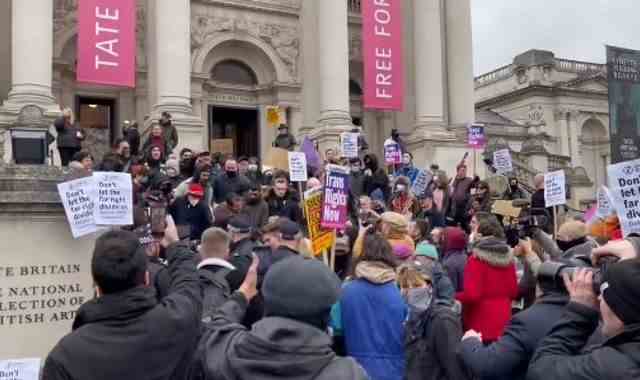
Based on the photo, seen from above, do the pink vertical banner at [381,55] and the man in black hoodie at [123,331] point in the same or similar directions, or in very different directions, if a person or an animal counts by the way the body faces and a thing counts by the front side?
very different directions

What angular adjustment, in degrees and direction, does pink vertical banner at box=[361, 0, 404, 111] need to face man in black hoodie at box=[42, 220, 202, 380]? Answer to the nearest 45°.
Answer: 0° — it already faces them

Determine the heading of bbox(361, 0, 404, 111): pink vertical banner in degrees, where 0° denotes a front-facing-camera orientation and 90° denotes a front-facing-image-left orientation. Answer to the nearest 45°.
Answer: approximately 0°

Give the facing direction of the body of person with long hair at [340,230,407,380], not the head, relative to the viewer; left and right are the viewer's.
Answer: facing away from the viewer

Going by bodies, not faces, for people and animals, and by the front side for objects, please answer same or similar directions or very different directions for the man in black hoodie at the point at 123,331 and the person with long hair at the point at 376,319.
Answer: same or similar directions

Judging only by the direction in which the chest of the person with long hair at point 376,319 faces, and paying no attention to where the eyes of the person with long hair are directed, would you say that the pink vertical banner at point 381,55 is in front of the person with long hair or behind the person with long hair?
in front

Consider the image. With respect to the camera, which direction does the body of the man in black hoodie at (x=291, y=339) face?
away from the camera

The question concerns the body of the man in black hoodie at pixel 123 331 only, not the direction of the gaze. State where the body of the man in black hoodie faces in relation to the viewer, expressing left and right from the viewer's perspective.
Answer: facing away from the viewer

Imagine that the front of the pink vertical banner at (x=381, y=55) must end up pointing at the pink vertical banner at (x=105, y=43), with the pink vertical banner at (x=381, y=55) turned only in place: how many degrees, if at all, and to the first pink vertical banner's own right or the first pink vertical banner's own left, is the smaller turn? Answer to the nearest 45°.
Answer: approximately 45° to the first pink vertical banner's own right

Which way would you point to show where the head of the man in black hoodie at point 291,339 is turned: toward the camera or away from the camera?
away from the camera

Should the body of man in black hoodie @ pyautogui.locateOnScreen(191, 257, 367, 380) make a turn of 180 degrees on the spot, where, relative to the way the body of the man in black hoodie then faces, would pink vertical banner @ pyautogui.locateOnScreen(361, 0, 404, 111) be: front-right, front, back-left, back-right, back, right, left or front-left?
back

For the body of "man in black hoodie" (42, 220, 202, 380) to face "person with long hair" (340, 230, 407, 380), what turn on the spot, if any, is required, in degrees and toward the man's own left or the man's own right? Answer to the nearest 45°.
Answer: approximately 45° to the man's own right

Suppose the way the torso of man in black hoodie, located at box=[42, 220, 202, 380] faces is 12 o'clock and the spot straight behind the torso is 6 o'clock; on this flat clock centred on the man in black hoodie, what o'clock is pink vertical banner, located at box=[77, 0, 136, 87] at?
The pink vertical banner is roughly at 12 o'clock from the man in black hoodie.

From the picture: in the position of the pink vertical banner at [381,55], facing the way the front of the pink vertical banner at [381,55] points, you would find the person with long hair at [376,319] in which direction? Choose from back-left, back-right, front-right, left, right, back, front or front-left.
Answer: front

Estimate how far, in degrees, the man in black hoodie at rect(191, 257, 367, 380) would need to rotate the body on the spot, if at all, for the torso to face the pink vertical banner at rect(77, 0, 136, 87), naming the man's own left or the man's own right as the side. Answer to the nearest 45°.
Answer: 0° — they already face it
